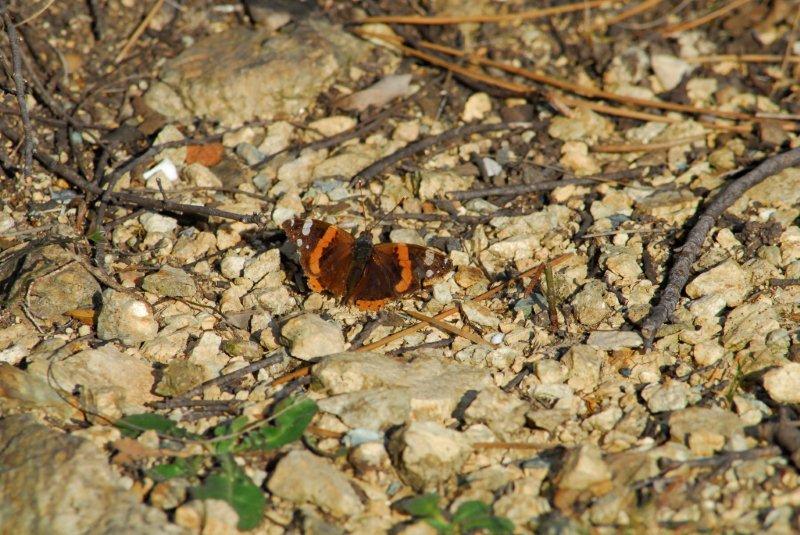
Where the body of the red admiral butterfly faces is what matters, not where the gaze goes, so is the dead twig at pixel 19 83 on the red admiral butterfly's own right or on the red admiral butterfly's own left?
on the red admiral butterfly's own left

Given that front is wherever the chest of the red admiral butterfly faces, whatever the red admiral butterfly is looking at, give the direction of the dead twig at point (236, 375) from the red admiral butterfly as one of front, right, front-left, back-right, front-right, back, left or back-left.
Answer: back-left

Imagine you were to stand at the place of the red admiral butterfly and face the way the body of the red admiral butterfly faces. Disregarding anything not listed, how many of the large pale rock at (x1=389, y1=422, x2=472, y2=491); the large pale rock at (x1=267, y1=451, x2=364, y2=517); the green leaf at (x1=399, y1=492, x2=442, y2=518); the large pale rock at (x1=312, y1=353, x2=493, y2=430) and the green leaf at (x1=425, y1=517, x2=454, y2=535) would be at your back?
5

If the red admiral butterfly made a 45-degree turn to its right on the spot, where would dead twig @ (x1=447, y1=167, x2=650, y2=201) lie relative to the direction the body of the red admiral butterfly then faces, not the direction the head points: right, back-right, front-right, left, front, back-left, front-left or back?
front

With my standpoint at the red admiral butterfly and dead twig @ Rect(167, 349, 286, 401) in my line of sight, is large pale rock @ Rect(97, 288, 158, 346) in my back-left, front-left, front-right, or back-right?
front-right

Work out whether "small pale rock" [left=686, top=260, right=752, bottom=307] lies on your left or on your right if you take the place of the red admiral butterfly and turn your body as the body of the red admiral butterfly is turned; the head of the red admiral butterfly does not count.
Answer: on your right

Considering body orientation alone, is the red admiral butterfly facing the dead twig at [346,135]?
yes

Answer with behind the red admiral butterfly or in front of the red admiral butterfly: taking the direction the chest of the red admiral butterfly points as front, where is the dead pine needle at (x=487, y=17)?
in front

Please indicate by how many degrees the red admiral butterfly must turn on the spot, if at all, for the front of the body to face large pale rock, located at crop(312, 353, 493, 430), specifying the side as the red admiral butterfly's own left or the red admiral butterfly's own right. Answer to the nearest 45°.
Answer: approximately 180°

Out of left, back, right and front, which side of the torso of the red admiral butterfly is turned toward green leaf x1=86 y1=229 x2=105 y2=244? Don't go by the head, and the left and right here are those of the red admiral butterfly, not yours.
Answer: left

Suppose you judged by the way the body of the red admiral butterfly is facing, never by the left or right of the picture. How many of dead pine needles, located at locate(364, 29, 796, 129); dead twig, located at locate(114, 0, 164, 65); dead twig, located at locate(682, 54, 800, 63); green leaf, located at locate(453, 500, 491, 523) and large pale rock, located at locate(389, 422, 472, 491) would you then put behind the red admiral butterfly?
2

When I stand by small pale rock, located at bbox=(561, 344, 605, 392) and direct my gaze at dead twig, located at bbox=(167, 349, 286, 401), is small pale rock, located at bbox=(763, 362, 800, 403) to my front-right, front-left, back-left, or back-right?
back-left

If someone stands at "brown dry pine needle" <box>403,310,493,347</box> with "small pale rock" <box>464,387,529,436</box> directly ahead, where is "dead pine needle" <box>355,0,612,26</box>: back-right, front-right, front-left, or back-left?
back-left

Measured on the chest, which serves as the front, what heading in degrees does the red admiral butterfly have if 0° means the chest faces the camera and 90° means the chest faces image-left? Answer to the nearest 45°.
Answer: approximately 180°

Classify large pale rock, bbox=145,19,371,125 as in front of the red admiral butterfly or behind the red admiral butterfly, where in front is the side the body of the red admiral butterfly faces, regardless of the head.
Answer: in front

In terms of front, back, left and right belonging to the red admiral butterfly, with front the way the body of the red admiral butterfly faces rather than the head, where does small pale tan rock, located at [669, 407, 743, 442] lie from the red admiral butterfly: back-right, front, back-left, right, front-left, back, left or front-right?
back-right

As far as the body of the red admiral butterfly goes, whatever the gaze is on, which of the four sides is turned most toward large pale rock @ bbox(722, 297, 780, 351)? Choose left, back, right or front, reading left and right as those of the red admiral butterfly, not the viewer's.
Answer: right
